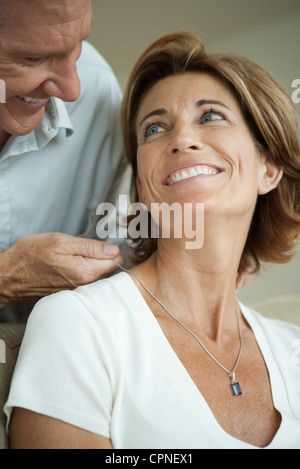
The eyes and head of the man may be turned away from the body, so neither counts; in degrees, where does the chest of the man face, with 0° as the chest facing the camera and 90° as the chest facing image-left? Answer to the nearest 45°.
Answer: approximately 315°

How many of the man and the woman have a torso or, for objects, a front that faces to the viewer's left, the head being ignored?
0

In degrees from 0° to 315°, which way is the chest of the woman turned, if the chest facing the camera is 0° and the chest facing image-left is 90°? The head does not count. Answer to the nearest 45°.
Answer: approximately 315°

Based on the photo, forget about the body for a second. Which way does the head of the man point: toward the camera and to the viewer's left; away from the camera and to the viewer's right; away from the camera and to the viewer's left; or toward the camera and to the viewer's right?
toward the camera and to the viewer's right
